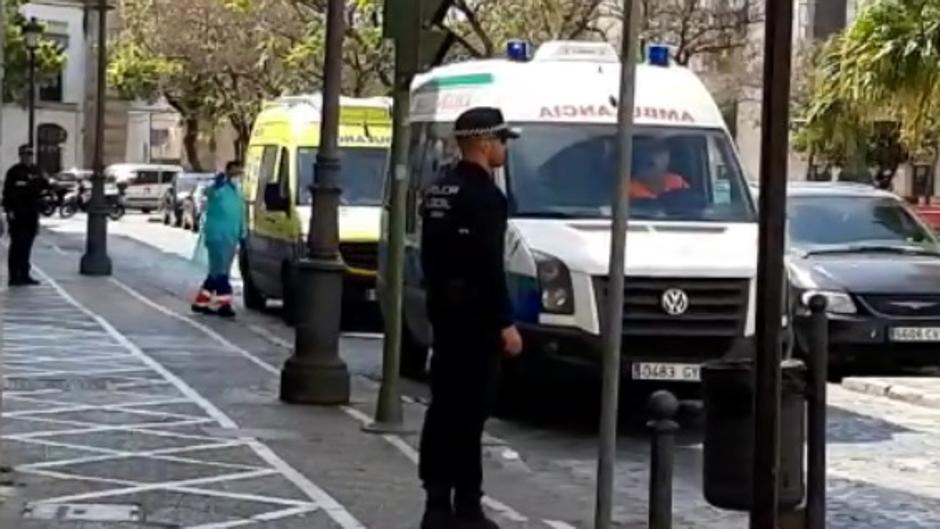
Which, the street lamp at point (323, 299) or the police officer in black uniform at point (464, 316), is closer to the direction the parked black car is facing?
the police officer in black uniform

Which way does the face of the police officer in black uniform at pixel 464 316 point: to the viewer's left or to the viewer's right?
to the viewer's right

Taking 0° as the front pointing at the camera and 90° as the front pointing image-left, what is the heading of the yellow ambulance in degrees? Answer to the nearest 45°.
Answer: approximately 315°

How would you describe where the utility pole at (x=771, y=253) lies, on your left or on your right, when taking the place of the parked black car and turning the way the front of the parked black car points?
on your right

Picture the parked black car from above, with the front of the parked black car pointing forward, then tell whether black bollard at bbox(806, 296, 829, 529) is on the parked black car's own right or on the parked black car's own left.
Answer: on the parked black car's own right
